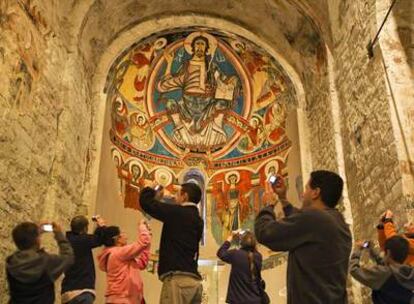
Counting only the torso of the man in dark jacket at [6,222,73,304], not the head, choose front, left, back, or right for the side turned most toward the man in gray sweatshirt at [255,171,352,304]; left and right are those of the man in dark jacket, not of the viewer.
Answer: right

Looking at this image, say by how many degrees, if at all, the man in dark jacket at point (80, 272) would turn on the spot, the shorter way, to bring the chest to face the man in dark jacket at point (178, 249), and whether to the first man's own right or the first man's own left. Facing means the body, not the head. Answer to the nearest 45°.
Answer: approximately 90° to the first man's own right

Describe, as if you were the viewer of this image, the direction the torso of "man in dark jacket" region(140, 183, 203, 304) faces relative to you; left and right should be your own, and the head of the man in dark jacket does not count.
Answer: facing away from the viewer and to the left of the viewer

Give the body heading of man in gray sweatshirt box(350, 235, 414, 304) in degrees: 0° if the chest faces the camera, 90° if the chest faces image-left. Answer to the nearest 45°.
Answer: approximately 135°

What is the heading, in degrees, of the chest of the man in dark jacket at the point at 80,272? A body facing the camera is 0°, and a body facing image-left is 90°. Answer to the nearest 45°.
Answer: approximately 225°

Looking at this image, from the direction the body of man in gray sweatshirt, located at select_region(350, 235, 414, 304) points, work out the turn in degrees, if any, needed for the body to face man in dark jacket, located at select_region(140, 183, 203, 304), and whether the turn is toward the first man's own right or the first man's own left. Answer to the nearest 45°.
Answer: approximately 45° to the first man's own left

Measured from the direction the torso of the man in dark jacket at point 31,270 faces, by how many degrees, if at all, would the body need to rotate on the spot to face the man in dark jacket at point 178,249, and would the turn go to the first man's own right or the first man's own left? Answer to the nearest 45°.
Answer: approximately 45° to the first man's own right

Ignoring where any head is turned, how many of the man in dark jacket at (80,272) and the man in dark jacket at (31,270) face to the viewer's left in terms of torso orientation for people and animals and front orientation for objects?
0

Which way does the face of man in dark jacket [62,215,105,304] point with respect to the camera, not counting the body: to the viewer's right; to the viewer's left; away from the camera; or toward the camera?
away from the camera

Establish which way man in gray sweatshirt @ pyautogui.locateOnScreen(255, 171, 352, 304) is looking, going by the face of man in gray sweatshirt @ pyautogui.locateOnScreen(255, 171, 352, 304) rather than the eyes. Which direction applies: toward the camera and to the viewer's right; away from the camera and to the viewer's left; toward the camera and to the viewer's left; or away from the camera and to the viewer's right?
away from the camera and to the viewer's left

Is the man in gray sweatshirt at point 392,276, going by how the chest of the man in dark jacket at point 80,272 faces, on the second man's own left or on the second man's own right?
on the second man's own right
